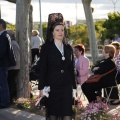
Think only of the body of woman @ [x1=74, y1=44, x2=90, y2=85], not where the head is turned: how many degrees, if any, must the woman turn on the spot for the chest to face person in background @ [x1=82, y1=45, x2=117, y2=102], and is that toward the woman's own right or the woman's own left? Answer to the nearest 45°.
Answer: approximately 135° to the woman's own left

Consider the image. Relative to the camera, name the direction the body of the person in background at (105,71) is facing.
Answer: to the viewer's left

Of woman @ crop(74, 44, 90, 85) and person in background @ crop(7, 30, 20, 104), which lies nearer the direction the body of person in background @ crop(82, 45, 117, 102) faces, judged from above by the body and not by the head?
the person in background

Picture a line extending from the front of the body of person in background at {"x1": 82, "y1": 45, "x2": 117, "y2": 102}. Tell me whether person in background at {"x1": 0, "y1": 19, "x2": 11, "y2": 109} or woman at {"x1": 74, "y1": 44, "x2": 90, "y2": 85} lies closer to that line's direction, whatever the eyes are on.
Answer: the person in background

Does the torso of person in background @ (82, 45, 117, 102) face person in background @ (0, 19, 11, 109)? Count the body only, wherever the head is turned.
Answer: yes

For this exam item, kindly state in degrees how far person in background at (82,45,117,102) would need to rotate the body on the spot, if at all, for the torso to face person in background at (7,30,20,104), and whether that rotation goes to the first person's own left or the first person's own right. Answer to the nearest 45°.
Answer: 0° — they already face them

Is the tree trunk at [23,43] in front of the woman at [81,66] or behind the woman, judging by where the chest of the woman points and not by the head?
in front

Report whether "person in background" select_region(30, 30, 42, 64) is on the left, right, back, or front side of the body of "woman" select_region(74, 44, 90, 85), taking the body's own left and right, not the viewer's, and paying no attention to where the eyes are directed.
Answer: right

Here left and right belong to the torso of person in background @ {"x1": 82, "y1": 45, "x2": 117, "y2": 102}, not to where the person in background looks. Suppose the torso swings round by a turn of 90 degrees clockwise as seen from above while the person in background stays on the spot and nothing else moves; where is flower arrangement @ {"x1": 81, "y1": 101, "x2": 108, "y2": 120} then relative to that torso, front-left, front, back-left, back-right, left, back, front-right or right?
back
